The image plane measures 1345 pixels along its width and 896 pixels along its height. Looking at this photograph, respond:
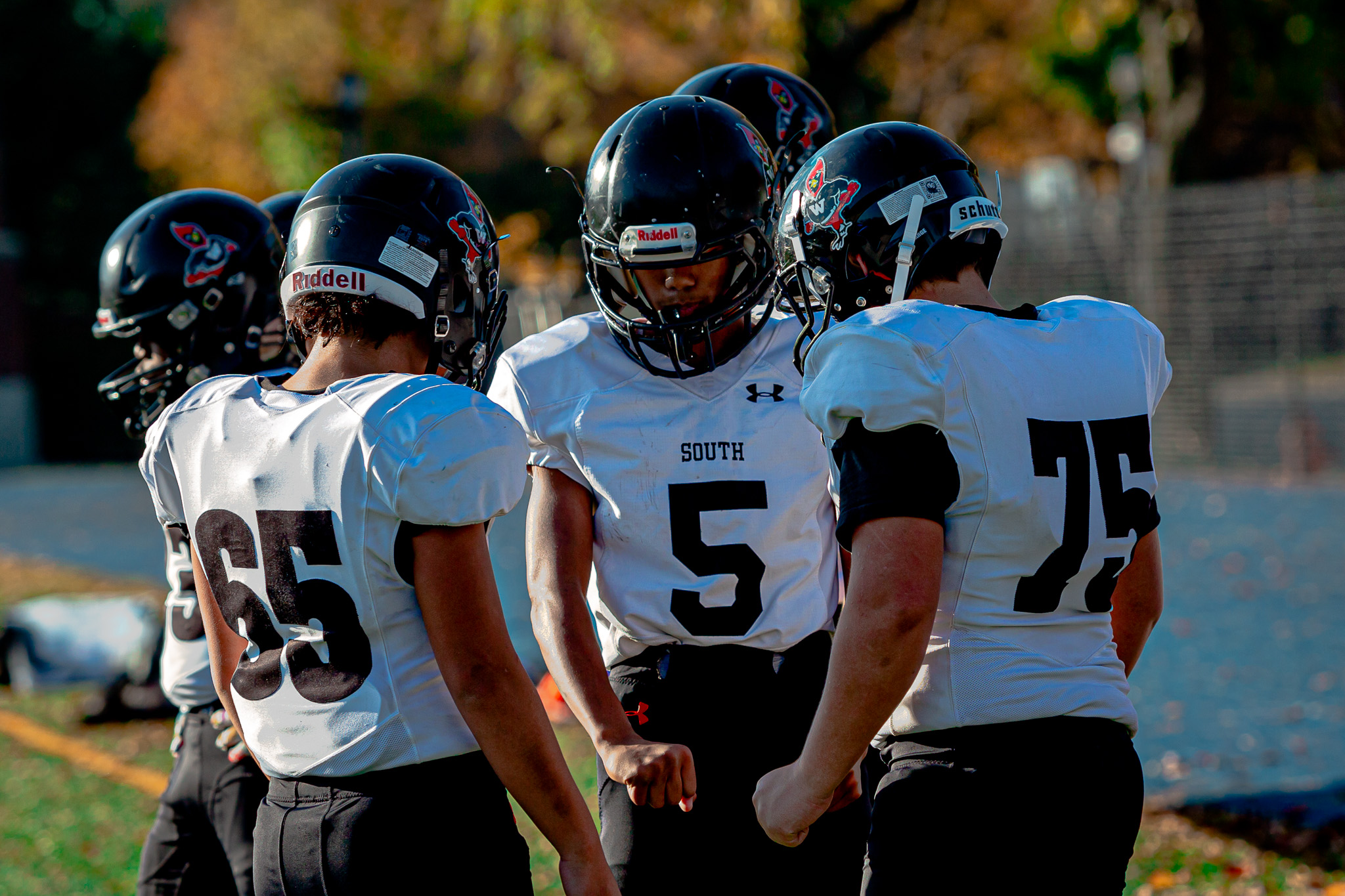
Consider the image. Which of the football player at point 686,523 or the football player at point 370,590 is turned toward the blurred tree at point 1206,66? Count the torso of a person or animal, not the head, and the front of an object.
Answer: the football player at point 370,590

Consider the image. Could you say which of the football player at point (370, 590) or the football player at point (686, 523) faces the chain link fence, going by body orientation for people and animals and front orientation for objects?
the football player at point (370, 590)

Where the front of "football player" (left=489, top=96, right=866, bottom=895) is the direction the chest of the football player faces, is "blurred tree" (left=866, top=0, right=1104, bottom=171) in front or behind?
behind

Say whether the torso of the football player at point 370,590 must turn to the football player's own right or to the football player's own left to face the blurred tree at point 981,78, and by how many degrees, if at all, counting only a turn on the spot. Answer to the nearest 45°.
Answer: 0° — they already face it

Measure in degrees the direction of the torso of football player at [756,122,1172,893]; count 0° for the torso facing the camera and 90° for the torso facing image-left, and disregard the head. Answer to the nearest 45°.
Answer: approximately 135°

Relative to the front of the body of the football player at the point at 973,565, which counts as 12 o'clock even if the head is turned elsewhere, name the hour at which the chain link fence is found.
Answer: The chain link fence is roughly at 2 o'clock from the football player.

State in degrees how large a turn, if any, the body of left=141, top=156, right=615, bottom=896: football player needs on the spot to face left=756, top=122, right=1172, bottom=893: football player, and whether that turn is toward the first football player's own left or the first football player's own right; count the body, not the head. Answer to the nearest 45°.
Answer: approximately 45° to the first football player's own right

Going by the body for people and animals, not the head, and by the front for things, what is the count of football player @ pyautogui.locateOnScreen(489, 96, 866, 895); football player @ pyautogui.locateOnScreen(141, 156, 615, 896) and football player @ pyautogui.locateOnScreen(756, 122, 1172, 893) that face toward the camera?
1

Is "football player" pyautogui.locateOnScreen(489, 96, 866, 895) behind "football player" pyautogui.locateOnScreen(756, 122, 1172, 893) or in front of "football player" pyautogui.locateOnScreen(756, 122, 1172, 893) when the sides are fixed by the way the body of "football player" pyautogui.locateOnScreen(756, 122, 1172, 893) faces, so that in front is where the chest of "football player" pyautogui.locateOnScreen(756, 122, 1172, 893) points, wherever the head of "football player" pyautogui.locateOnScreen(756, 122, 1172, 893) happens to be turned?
in front

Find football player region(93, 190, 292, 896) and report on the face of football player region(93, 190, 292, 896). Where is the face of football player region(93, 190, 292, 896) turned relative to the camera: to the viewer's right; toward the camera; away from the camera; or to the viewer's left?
to the viewer's left

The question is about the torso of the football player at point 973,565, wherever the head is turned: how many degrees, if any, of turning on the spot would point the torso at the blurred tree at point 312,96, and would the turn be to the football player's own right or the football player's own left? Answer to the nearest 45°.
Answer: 0° — they already face it

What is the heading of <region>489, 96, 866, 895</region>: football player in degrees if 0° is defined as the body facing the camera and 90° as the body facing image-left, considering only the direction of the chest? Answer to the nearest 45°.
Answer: approximately 0°
